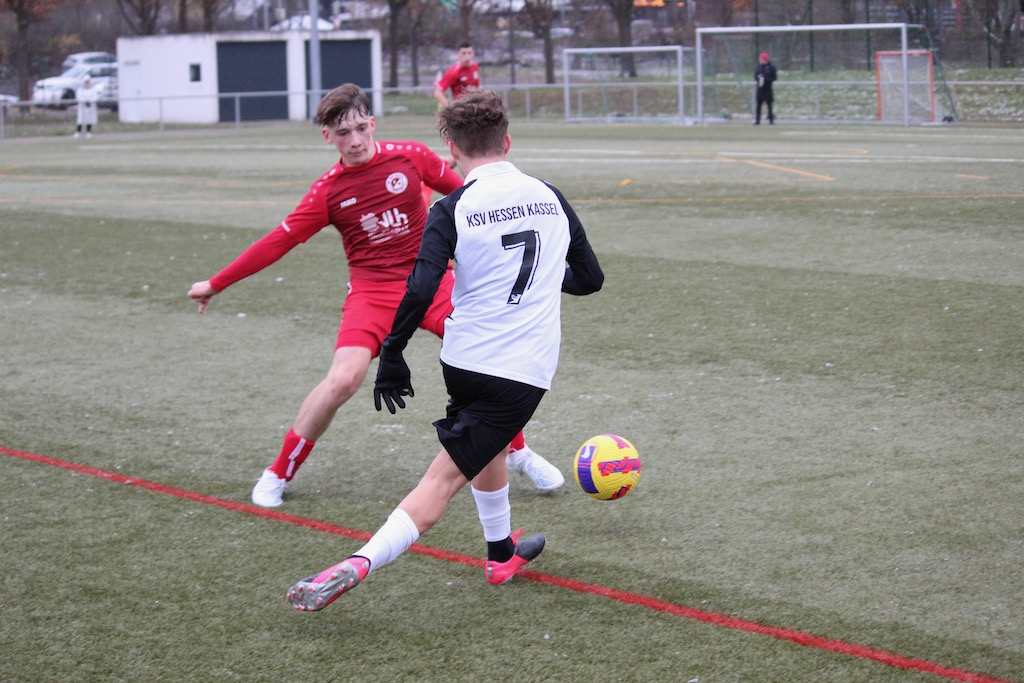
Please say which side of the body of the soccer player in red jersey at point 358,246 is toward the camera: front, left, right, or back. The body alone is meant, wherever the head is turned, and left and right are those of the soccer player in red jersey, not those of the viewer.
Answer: front

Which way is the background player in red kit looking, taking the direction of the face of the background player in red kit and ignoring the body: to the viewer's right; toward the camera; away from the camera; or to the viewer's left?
toward the camera

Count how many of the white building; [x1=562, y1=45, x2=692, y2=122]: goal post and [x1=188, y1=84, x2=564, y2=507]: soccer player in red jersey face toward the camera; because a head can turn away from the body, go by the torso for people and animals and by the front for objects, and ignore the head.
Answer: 3

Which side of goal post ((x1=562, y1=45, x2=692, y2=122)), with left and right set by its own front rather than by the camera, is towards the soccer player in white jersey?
front

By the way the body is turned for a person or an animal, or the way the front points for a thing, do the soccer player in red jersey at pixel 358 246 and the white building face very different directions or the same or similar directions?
same or similar directions

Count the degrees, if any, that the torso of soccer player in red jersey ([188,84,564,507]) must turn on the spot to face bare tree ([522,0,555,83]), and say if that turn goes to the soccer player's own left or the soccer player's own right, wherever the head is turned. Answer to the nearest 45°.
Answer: approximately 180°

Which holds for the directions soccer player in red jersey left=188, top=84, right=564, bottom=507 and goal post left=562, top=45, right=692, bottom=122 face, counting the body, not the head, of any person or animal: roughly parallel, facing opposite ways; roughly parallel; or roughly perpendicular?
roughly parallel

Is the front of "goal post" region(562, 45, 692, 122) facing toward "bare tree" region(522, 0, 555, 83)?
no

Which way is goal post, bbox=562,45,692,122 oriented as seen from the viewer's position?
toward the camera

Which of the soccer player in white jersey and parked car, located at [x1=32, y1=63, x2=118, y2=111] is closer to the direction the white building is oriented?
the soccer player in white jersey

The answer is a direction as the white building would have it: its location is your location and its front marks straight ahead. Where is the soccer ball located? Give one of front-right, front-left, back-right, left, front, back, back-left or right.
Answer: front

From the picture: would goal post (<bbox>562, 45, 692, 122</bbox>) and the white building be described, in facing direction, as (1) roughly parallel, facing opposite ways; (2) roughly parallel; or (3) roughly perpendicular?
roughly parallel
